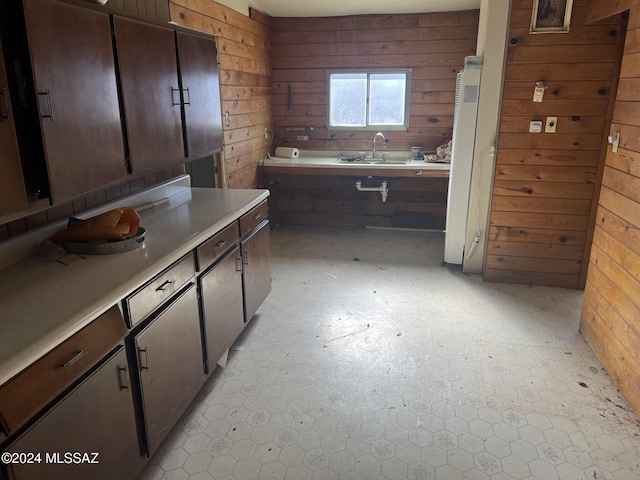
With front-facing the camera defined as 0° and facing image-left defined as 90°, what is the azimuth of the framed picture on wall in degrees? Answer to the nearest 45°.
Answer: approximately 0°

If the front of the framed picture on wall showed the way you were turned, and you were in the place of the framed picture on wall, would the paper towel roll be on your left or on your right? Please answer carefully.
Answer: on your right
